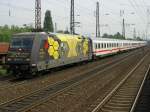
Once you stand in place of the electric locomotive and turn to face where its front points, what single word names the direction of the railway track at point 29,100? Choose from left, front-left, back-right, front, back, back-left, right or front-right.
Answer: front-left

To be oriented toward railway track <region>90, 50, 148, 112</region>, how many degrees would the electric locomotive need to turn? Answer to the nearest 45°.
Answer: approximately 90° to its left

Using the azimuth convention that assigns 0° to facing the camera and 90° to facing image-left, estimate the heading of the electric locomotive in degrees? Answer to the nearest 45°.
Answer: approximately 45°

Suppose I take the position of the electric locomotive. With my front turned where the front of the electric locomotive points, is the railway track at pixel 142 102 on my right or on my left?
on my left
